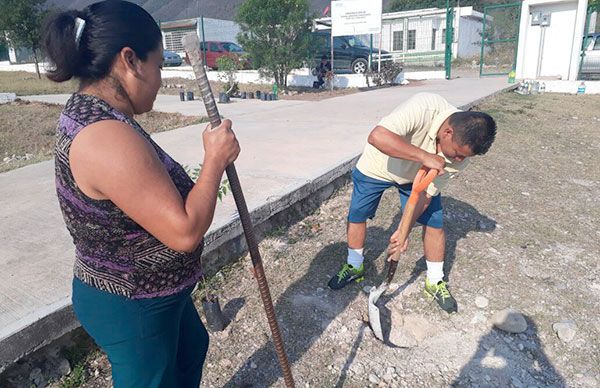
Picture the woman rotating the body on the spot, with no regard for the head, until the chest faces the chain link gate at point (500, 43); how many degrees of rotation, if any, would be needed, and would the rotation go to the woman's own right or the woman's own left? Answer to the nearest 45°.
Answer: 0° — they already face it

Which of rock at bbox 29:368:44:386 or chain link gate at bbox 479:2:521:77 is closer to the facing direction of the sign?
the rock

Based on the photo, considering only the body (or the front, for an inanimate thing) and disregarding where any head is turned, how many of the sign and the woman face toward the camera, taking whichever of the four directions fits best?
1

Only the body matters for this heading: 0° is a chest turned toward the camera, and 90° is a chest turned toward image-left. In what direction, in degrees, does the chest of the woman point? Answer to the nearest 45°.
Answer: approximately 225°

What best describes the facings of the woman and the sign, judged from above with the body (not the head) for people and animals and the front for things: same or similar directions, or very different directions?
very different directions

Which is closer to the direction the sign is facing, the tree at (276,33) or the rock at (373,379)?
the rock
